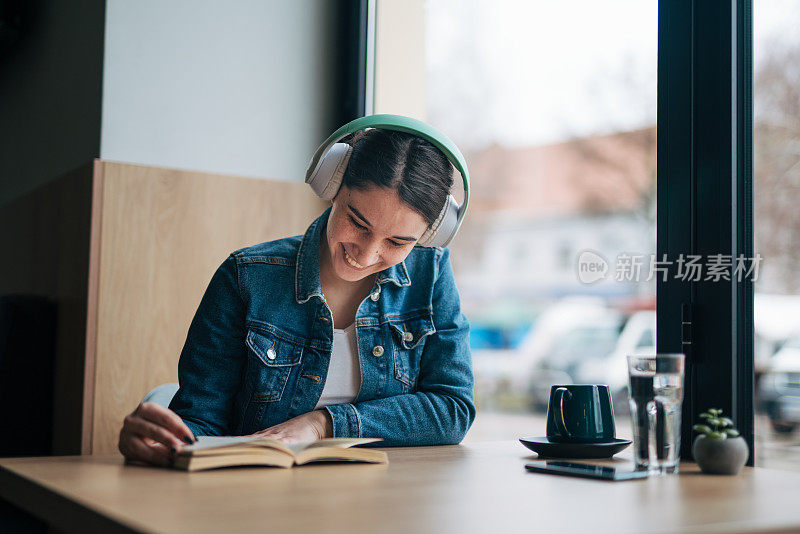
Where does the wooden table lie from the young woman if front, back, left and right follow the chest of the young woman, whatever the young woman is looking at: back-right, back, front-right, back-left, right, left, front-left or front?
front

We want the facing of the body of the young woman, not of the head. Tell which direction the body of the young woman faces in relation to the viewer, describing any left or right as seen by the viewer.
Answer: facing the viewer

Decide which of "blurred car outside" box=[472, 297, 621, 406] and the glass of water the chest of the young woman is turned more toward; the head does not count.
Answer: the glass of water

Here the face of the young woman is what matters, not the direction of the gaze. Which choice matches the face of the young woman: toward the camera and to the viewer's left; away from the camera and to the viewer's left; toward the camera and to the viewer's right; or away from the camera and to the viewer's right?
toward the camera and to the viewer's left

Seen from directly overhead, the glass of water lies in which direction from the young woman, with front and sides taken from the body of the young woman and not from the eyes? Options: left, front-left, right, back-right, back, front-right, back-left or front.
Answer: front-left

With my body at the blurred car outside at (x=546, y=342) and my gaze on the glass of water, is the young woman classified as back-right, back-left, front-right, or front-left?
front-right

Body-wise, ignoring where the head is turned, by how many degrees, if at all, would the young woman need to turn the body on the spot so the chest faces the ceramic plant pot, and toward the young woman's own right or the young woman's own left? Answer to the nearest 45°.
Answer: approximately 45° to the young woman's own left
